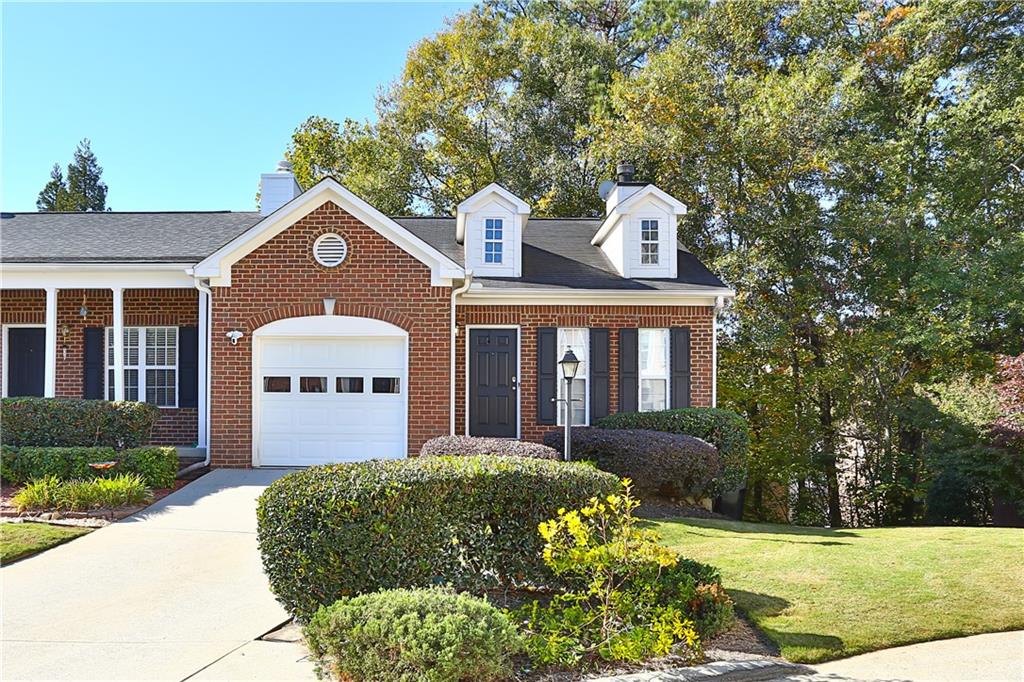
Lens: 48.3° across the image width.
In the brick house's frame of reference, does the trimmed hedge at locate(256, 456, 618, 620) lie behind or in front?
in front

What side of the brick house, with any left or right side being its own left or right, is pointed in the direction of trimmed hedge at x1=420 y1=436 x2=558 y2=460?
front

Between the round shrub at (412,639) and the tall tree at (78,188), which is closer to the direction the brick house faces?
the round shrub

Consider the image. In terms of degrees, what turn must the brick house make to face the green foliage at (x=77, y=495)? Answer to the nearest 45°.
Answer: approximately 45° to its right

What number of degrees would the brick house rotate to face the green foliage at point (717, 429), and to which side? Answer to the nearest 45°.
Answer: approximately 45° to its left

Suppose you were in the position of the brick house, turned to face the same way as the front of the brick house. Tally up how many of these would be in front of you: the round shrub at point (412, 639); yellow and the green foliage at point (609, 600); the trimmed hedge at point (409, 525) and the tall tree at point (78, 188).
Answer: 3

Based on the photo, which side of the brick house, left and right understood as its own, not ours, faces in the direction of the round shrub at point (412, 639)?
front

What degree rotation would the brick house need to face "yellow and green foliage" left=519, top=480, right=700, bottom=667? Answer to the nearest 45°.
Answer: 0° — it already faces it

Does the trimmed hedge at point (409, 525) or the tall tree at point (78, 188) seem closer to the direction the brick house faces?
the trimmed hedge

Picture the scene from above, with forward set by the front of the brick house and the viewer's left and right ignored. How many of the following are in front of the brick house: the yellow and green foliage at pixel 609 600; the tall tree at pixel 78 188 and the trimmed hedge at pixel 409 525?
2

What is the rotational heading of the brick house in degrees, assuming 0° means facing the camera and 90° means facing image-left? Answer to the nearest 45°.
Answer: approximately 0°

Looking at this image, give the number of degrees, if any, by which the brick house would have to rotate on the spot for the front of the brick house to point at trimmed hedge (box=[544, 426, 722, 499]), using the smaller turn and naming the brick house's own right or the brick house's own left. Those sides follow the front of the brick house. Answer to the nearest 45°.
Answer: approximately 45° to the brick house's own left
